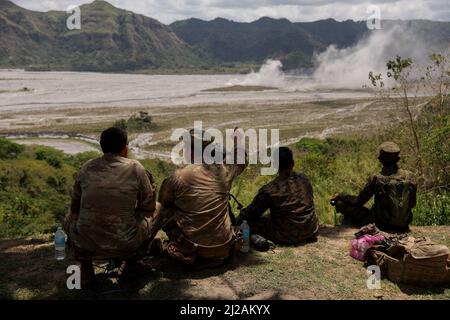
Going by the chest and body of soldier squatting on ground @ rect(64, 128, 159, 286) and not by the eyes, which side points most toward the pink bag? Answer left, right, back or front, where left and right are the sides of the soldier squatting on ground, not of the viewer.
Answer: right

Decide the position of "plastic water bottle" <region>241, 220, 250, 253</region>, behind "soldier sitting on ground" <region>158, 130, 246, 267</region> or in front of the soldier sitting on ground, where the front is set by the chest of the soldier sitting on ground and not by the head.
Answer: in front

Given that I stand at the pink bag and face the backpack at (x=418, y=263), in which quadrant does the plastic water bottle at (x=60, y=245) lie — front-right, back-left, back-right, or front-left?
back-right

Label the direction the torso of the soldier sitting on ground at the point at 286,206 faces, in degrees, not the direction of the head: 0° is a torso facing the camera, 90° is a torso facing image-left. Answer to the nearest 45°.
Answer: approximately 135°

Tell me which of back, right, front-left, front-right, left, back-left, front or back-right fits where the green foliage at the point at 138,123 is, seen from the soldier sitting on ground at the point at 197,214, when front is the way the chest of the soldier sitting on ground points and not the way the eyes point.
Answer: front

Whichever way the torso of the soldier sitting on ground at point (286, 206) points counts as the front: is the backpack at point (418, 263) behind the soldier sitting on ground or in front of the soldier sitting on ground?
behind

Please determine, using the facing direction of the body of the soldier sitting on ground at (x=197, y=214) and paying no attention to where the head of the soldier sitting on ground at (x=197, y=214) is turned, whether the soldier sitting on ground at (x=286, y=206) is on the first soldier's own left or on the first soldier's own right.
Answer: on the first soldier's own right

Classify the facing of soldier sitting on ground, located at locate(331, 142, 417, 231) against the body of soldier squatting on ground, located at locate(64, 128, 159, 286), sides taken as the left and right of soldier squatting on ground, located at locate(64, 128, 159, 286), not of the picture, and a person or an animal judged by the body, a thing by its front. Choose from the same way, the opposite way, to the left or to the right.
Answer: the same way

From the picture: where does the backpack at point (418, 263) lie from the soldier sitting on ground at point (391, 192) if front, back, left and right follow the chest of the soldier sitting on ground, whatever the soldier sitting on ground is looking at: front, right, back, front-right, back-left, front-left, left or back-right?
back-left

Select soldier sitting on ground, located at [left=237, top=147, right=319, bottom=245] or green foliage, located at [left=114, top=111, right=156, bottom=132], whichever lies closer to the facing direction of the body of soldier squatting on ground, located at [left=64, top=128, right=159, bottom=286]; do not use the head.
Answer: the green foliage

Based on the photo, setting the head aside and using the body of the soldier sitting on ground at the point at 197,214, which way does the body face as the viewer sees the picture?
away from the camera

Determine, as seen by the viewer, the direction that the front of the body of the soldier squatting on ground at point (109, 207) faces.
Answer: away from the camera

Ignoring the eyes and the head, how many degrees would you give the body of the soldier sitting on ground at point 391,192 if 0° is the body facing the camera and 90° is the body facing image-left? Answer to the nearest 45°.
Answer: approximately 135°

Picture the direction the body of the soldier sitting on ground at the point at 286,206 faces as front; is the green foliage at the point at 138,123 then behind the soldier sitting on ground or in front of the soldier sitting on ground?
in front

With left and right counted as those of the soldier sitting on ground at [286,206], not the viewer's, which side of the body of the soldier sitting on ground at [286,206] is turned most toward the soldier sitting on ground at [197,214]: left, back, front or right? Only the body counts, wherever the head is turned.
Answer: left

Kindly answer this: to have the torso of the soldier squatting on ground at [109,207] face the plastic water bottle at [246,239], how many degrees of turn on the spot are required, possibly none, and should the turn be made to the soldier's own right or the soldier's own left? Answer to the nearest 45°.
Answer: approximately 45° to the soldier's own right

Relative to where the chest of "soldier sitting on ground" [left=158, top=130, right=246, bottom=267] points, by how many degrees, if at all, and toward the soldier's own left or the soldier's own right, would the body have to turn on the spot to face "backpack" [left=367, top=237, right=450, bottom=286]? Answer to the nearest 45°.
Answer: approximately 90° to the soldier's own right

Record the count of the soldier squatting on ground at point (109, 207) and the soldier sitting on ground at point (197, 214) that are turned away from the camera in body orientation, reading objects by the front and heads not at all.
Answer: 2
